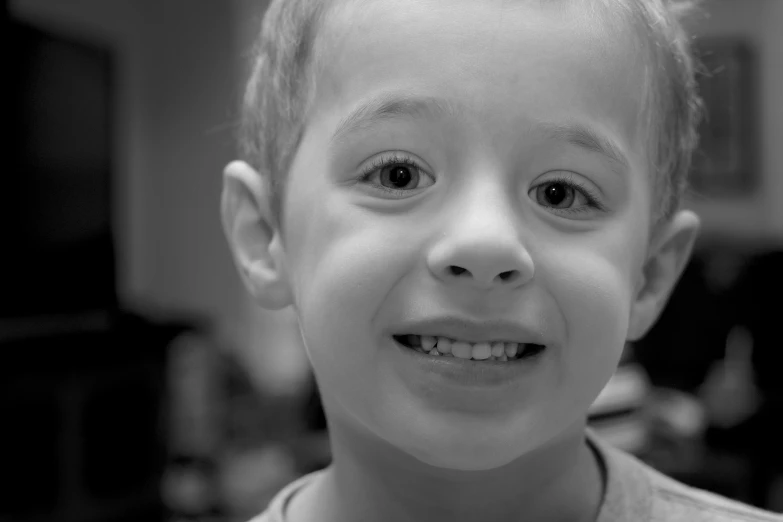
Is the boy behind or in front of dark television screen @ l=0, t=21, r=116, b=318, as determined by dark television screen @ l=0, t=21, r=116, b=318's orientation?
in front

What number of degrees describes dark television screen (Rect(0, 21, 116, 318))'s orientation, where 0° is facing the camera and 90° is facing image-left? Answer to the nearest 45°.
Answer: approximately 315°

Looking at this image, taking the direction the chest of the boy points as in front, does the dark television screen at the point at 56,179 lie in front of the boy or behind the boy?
behind

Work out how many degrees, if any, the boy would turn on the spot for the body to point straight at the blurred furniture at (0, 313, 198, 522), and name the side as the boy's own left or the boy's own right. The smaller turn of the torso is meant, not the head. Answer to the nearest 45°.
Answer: approximately 135° to the boy's own right

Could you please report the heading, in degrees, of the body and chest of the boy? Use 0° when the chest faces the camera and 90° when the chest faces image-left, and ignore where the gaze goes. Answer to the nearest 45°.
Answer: approximately 0°

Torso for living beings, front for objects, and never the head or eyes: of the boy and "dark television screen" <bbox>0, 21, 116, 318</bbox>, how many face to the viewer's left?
0
